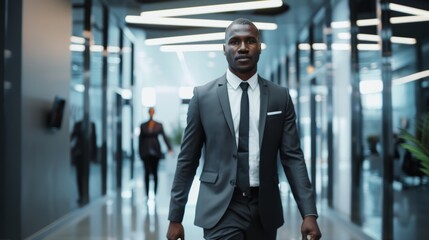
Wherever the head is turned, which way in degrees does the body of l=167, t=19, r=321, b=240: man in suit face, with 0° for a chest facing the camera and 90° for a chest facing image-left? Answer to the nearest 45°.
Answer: approximately 0°

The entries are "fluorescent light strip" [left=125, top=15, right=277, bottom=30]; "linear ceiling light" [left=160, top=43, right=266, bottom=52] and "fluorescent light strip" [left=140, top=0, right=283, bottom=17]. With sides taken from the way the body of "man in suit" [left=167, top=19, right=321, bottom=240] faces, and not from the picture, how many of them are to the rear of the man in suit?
3

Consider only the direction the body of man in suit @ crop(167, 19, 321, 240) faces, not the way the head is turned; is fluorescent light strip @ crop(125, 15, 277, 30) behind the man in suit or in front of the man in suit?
behind

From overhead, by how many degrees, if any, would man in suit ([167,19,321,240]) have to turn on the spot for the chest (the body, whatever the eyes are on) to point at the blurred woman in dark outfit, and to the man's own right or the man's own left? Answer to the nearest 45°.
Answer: approximately 180°

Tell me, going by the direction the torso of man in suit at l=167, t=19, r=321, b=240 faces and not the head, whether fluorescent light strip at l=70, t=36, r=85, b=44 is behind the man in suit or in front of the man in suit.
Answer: behind

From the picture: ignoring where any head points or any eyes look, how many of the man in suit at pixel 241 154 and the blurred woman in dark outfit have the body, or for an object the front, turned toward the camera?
2

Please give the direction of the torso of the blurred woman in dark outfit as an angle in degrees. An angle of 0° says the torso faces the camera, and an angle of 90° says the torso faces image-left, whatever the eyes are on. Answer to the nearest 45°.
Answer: approximately 0°
